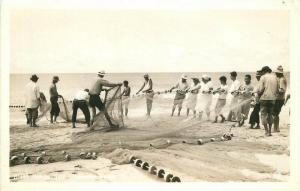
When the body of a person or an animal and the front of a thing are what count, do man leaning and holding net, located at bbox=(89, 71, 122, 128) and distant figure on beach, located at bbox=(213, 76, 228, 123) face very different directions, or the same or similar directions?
very different directions

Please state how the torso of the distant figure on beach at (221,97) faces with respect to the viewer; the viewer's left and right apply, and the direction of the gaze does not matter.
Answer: facing to the left of the viewer

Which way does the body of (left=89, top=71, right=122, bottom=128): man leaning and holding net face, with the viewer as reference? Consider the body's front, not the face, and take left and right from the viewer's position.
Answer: facing to the right of the viewer

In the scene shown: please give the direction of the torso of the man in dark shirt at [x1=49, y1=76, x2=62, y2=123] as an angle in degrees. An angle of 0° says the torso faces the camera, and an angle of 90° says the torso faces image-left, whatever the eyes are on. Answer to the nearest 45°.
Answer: approximately 270°
